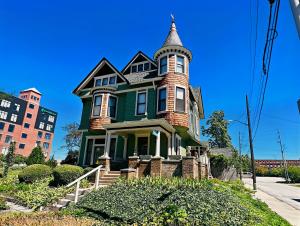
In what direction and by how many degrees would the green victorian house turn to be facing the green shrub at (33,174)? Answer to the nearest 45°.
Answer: approximately 45° to its right

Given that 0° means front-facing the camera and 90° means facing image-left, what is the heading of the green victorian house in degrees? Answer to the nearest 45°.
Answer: approximately 45°
